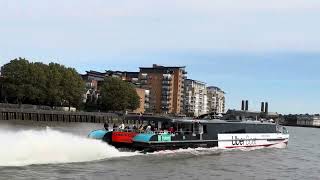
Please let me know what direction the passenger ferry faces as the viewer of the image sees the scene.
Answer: facing away from the viewer and to the right of the viewer
